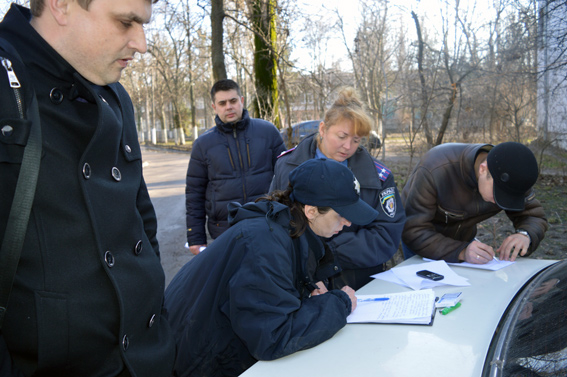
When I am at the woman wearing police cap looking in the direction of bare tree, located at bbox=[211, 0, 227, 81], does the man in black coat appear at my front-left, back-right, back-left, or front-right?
back-left

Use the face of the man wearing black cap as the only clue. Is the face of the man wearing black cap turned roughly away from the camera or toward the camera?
toward the camera

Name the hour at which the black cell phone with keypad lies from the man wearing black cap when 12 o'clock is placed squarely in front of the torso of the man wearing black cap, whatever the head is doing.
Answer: The black cell phone with keypad is roughly at 2 o'clock from the man wearing black cap.

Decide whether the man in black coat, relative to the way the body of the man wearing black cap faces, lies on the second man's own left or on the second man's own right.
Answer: on the second man's own right

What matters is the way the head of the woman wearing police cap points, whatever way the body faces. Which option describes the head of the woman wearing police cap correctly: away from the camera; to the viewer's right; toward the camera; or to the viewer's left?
to the viewer's right

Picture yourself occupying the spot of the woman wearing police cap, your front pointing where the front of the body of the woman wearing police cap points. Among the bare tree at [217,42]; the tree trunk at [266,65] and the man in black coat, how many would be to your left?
2

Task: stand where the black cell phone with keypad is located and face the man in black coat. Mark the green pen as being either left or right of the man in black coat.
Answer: left

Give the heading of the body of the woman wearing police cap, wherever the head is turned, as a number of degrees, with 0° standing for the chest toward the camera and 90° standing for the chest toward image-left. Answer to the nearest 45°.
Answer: approximately 270°

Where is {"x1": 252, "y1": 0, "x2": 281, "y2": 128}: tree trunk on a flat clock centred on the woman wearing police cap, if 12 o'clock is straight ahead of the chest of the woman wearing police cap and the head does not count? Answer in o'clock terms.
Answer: The tree trunk is roughly at 9 o'clock from the woman wearing police cap.

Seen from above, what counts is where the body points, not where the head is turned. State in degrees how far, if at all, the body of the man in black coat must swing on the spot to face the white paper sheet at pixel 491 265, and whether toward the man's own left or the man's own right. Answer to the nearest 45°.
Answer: approximately 45° to the man's own left

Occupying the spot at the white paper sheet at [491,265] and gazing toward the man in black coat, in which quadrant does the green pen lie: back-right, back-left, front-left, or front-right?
front-left

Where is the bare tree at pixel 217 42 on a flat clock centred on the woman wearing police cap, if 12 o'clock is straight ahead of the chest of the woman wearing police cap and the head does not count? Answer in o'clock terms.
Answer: The bare tree is roughly at 9 o'clock from the woman wearing police cap.

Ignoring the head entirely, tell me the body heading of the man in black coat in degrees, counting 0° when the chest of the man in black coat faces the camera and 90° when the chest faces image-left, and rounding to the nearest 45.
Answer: approximately 315°
